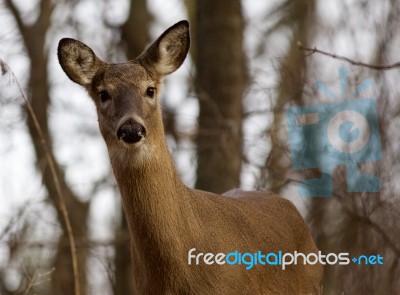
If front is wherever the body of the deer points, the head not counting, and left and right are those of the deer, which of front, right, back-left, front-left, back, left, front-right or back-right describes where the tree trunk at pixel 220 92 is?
back-right

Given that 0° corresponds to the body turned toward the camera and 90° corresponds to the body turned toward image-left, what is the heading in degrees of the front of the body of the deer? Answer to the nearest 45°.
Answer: approximately 45°
